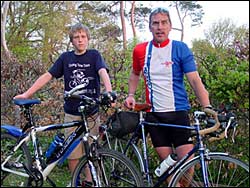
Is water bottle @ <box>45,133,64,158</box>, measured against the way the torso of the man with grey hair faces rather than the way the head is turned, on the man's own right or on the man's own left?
on the man's own right

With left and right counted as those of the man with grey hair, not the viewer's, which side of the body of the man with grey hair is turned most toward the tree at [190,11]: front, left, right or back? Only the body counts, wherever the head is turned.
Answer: back

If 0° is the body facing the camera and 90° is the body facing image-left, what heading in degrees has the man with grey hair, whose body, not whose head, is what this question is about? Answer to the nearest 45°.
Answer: approximately 0°

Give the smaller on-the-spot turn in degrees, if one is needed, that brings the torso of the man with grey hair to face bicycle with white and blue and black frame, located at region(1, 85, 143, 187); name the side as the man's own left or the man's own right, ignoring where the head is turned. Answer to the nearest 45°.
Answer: approximately 90° to the man's own right
